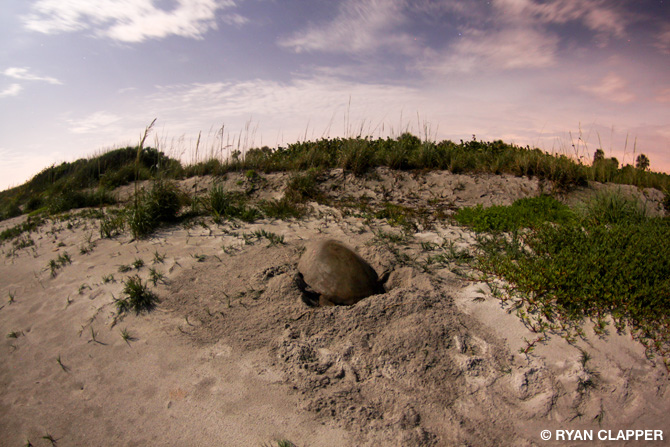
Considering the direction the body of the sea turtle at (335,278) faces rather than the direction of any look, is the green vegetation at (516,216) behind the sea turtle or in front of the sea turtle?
behind

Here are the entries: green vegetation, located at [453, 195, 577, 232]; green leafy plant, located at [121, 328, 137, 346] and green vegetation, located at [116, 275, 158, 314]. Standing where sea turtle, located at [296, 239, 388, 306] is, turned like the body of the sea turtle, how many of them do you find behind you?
1

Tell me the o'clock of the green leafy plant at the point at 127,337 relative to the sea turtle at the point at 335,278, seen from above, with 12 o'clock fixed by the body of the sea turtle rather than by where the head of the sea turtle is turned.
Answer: The green leafy plant is roughly at 1 o'clock from the sea turtle.

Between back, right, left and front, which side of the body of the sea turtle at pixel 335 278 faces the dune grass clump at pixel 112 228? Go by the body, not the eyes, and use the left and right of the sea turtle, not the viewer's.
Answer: front

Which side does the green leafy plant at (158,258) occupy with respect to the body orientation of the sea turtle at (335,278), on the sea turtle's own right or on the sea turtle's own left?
on the sea turtle's own right
